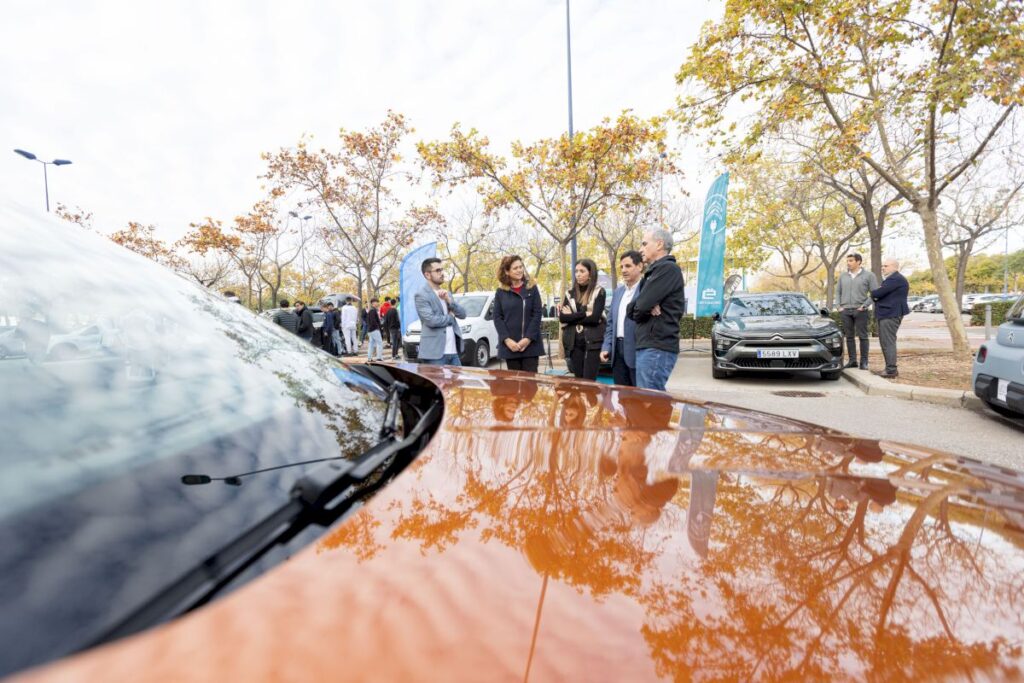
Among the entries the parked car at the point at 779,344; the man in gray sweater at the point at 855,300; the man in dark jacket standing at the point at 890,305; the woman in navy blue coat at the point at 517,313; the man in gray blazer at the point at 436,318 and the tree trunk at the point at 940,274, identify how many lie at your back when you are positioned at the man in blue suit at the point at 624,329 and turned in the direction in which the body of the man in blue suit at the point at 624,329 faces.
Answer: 4

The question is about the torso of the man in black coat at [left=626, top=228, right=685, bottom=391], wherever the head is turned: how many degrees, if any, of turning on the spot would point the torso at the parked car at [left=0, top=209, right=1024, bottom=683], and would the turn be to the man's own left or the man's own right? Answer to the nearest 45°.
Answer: approximately 90° to the man's own left

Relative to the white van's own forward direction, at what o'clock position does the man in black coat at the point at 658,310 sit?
The man in black coat is roughly at 10 o'clock from the white van.

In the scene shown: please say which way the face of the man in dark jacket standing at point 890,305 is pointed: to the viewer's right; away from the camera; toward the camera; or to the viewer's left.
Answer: to the viewer's left

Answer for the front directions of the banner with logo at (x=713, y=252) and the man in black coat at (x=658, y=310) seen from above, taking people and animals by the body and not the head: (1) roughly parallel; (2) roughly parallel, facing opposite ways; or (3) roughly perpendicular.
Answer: roughly perpendicular

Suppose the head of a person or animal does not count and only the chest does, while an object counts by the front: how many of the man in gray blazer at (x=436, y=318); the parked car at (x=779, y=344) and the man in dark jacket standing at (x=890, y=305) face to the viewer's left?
1

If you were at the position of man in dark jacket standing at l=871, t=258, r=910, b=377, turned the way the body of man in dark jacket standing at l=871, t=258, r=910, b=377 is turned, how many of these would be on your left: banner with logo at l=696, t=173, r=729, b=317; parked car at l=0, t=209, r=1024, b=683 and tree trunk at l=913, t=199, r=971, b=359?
1

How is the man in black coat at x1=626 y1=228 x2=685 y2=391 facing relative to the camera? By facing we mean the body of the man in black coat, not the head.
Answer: to the viewer's left

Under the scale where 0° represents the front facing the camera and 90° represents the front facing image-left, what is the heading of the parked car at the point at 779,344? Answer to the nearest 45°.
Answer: approximately 0°

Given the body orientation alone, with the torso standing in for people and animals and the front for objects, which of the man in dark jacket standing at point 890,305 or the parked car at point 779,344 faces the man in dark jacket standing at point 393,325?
the man in dark jacket standing at point 890,305

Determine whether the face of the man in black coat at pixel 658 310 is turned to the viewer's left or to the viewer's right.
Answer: to the viewer's left

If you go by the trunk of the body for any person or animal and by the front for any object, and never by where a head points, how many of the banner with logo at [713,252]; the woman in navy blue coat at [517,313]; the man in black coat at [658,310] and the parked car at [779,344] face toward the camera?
3
